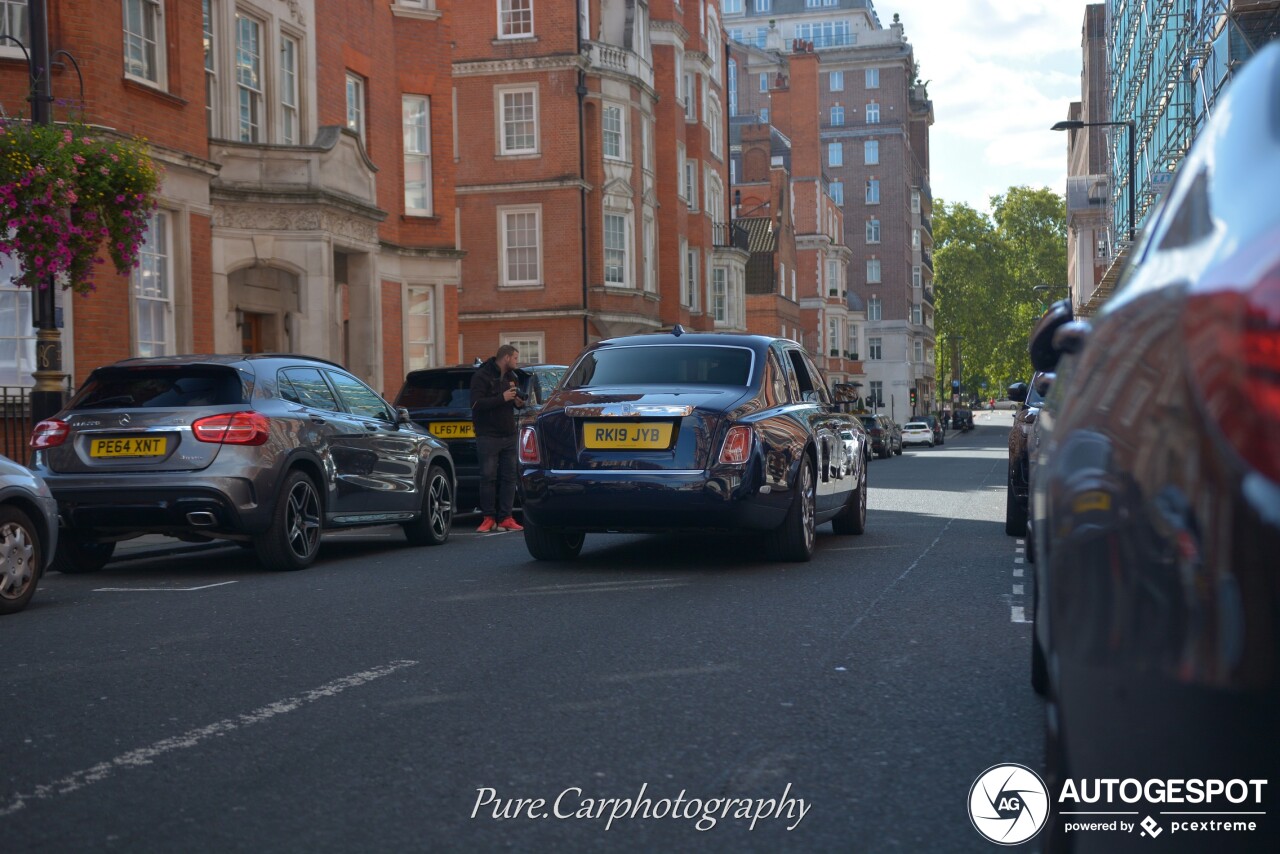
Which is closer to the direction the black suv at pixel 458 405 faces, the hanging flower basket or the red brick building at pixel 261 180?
the red brick building

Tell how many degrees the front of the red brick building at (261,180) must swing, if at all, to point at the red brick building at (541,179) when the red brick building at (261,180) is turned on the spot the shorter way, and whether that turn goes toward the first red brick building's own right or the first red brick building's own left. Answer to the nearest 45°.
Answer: approximately 90° to the first red brick building's own left

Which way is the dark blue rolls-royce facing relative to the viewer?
away from the camera

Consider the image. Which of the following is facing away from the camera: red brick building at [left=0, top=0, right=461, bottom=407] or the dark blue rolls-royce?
the dark blue rolls-royce

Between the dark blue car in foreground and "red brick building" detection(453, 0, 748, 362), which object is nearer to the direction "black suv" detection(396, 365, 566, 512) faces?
the red brick building

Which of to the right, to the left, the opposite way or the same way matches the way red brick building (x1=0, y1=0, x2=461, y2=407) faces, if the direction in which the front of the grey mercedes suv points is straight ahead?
to the right

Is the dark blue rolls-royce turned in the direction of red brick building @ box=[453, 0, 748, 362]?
yes

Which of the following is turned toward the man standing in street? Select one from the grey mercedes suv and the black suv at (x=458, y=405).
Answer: the grey mercedes suv

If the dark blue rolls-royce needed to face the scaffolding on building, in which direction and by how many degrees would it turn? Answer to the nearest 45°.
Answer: approximately 45° to its right

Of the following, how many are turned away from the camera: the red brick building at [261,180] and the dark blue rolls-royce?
1

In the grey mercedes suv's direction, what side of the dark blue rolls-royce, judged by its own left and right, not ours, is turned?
left

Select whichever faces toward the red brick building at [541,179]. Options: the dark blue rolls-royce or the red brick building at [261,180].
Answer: the dark blue rolls-royce

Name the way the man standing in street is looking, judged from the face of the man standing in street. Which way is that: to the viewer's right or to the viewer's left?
to the viewer's right
